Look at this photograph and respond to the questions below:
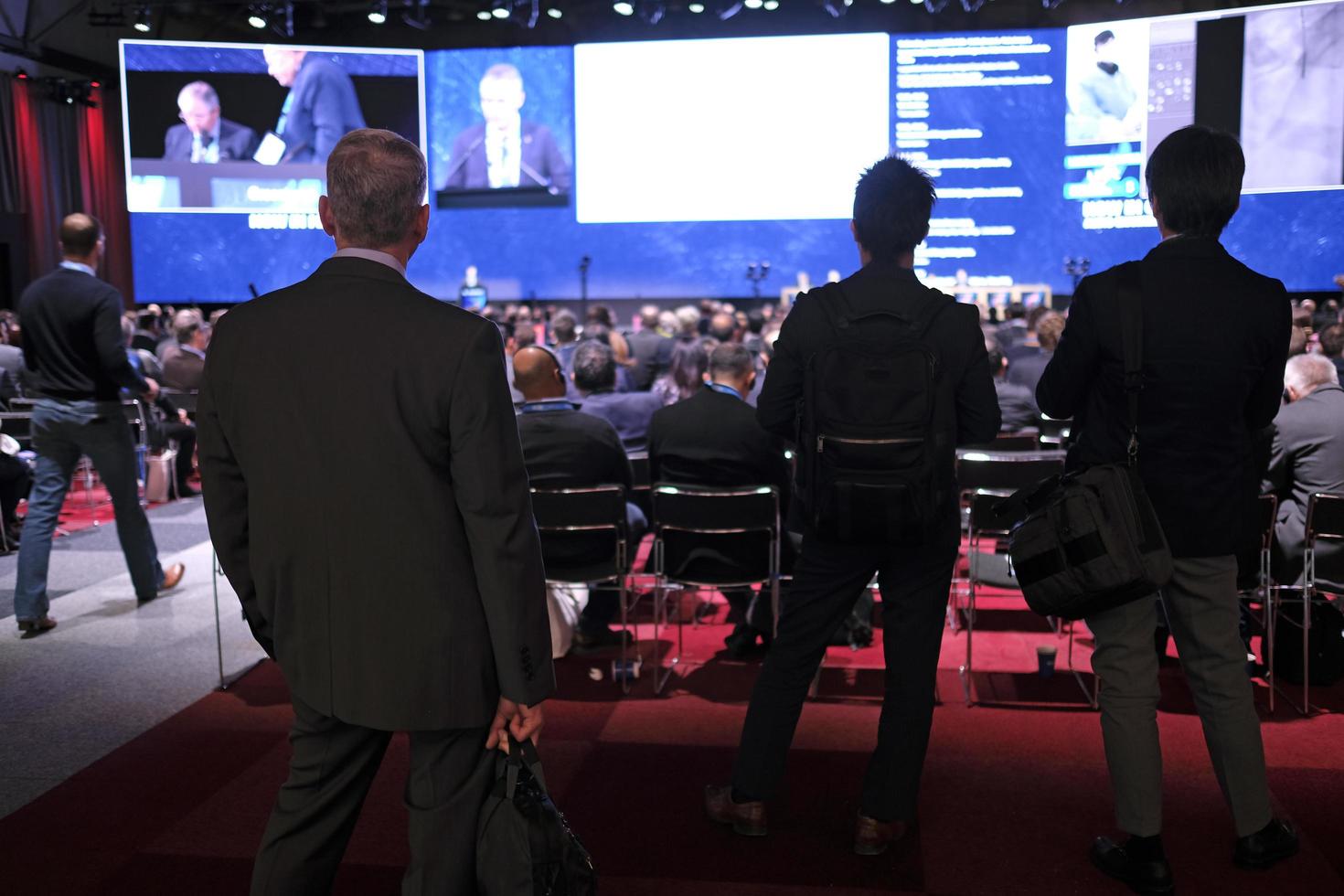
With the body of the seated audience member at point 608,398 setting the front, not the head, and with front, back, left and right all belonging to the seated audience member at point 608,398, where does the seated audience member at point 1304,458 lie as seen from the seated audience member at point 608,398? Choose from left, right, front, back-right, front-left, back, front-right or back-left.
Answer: back-right

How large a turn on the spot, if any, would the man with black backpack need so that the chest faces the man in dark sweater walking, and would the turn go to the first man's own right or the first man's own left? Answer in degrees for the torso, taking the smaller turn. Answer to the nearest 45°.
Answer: approximately 45° to the first man's own left

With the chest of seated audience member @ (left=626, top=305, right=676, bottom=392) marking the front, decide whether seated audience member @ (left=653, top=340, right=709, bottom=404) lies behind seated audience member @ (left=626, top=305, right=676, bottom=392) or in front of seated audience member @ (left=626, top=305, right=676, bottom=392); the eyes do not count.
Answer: behind

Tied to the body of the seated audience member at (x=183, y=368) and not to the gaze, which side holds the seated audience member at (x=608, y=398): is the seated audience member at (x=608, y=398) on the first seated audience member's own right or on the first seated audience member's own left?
on the first seated audience member's own right

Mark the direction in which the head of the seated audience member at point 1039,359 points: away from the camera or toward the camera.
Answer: away from the camera

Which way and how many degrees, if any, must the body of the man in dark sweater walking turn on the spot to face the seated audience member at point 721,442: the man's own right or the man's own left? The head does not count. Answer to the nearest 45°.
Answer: approximately 90° to the man's own right

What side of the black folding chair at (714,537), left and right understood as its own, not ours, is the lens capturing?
back

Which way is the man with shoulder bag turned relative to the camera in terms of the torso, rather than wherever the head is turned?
away from the camera

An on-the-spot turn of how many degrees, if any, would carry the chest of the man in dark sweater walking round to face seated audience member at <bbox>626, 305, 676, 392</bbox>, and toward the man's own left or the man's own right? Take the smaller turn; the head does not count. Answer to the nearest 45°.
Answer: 0° — they already face them

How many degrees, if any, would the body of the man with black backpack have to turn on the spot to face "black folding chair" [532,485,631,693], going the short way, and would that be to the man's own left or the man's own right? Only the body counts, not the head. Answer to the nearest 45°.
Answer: approximately 45° to the man's own left

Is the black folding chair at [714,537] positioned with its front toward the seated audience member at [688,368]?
yes
